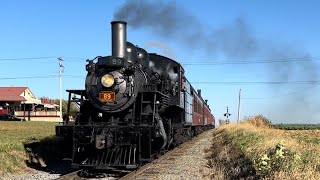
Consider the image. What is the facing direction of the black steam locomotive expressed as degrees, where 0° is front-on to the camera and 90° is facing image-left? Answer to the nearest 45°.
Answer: approximately 45°
